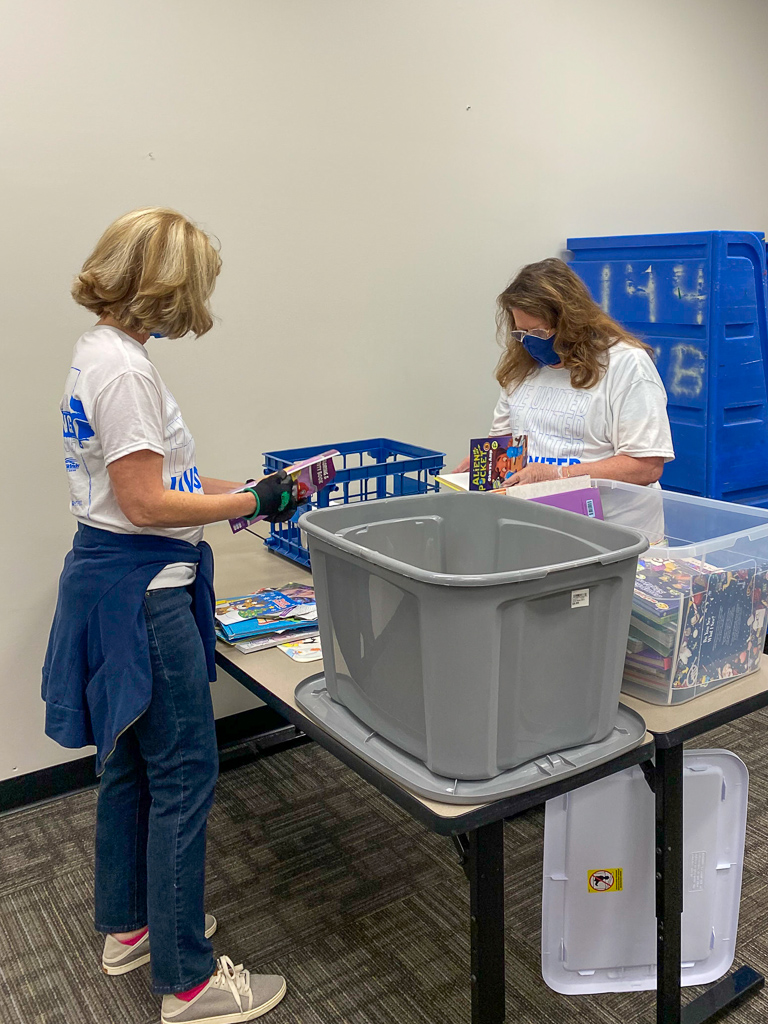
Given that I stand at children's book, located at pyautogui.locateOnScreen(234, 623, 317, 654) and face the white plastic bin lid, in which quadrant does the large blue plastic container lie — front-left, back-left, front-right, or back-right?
front-left

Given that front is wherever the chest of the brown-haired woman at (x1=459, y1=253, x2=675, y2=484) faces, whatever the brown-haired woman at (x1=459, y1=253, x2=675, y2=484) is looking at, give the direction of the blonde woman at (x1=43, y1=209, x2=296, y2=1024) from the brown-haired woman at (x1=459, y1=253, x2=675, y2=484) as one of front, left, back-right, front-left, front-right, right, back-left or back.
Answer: front

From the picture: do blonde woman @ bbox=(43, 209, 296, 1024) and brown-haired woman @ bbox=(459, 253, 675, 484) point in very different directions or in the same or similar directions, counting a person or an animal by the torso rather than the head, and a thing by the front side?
very different directions

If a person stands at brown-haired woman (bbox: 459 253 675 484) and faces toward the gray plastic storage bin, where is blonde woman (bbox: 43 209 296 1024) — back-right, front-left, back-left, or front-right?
front-right

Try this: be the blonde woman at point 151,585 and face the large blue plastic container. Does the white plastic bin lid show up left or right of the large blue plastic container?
right

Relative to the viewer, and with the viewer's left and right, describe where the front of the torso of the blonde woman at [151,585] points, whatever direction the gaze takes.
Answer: facing to the right of the viewer

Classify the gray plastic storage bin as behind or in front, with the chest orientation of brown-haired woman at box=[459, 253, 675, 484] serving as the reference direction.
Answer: in front

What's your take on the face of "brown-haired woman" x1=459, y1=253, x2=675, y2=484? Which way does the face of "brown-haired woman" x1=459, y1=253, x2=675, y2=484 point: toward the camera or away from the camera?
toward the camera

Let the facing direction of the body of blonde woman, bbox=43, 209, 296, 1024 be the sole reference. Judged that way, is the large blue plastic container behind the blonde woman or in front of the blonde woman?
in front

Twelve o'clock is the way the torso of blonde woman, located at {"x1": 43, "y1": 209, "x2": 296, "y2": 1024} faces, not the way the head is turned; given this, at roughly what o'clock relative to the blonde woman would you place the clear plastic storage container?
The clear plastic storage container is roughly at 1 o'clock from the blonde woman.

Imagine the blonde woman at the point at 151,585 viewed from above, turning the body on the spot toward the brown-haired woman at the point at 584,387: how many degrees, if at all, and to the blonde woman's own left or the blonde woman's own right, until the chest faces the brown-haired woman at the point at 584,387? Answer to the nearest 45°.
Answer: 0° — they already face them

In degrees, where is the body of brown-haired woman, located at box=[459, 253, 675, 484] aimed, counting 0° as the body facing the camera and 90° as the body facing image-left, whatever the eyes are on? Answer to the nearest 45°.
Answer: approximately 45°

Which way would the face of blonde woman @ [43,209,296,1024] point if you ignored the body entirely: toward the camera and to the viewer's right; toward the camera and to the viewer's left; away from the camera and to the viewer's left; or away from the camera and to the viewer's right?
away from the camera and to the viewer's right

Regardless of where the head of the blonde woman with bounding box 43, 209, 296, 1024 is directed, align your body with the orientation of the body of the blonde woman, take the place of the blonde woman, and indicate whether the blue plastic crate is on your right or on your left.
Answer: on your left

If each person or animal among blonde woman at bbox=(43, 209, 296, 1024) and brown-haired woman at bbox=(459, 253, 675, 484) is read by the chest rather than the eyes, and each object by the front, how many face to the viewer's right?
1
